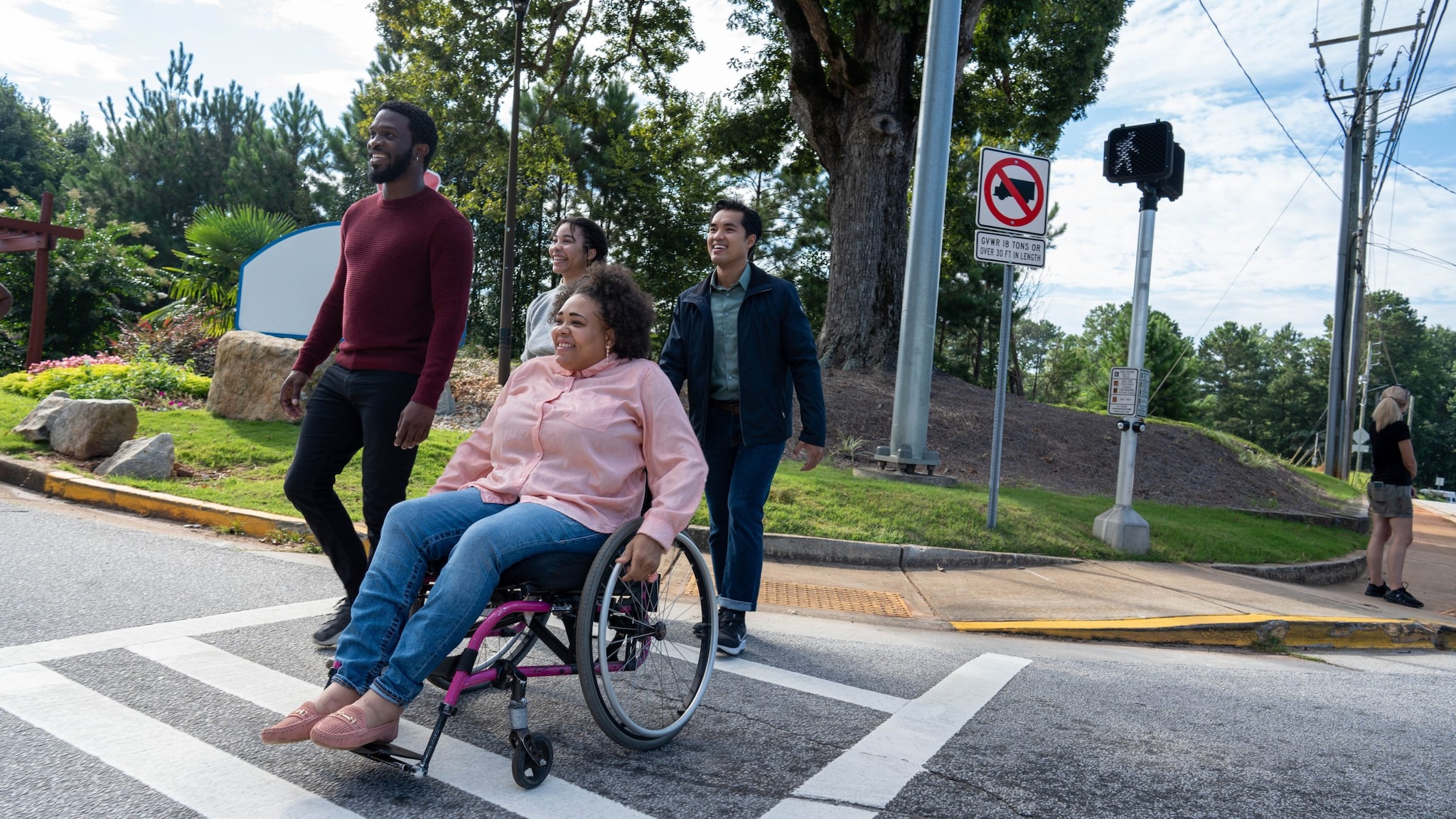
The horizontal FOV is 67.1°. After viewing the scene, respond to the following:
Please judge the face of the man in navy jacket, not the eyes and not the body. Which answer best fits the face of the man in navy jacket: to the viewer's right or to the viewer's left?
to the viewer's left

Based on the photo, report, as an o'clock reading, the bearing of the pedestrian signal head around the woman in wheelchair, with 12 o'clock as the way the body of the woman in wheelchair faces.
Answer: The pedestrian signal head is roughly at 6 o'clock from the woman in wheelchair.

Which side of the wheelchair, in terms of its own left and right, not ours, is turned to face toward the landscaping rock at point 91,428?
right

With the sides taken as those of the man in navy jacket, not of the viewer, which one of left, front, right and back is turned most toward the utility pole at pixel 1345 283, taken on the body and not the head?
back

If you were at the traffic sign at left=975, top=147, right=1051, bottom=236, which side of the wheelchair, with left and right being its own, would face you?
back

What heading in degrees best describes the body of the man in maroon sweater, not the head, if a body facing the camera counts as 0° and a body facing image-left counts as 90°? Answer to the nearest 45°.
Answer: approximately 45°

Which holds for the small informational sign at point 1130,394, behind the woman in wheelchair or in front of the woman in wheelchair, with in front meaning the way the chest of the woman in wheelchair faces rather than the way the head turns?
behind

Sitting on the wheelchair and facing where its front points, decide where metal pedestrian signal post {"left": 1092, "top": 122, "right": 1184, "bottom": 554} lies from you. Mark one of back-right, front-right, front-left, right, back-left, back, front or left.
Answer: back

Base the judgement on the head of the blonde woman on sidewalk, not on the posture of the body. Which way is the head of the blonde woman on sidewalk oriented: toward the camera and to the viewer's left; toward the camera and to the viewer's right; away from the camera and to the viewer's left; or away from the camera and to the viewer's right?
away from the camera and to the viewer's right

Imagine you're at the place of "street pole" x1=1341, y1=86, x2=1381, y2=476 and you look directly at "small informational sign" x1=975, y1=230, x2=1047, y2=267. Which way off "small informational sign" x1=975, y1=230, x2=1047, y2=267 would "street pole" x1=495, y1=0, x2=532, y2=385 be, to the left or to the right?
right
